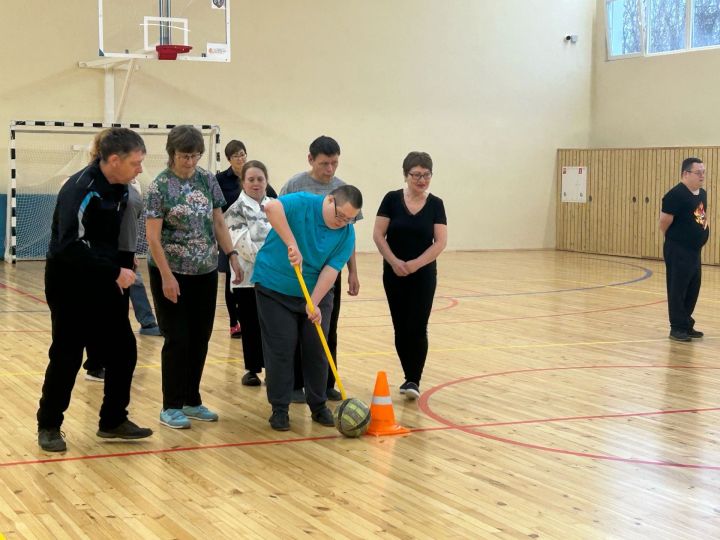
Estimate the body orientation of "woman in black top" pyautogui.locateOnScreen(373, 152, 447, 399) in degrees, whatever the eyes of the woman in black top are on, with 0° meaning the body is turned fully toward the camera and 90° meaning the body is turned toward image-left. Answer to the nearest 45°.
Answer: approximately 0°

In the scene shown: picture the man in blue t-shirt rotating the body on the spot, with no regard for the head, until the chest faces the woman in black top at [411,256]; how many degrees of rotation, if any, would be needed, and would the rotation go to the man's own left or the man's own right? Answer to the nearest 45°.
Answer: approximately 90° to the man's own left

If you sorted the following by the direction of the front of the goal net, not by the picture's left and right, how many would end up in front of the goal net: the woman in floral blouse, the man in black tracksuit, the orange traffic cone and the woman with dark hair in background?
4

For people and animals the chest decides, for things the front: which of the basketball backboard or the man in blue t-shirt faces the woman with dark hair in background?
the basketball backboard

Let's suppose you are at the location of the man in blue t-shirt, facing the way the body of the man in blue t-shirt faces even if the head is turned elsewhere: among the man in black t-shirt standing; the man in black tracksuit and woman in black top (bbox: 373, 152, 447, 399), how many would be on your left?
2

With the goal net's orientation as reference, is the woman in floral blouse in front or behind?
in front

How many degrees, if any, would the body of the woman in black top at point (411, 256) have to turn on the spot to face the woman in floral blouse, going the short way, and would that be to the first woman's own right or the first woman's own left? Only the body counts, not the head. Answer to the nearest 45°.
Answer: approximately 45° to the first woman's own right

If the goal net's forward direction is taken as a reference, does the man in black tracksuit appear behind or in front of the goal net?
in front

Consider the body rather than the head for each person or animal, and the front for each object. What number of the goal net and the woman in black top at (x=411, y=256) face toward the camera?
2

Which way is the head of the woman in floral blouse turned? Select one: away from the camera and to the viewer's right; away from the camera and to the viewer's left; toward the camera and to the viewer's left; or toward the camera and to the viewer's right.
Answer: toward the camera and to the viewer's right

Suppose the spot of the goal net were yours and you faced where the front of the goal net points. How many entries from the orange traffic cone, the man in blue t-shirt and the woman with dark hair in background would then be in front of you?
3

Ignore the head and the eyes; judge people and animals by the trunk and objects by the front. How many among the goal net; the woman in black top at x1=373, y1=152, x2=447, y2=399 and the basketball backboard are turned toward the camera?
3

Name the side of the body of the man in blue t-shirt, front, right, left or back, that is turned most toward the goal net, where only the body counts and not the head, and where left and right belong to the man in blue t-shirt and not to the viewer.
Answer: back

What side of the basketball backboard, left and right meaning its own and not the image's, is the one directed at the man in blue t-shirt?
front

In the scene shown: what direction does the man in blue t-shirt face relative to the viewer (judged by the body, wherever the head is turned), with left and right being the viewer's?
facing the viewer and to the right of the viewer
